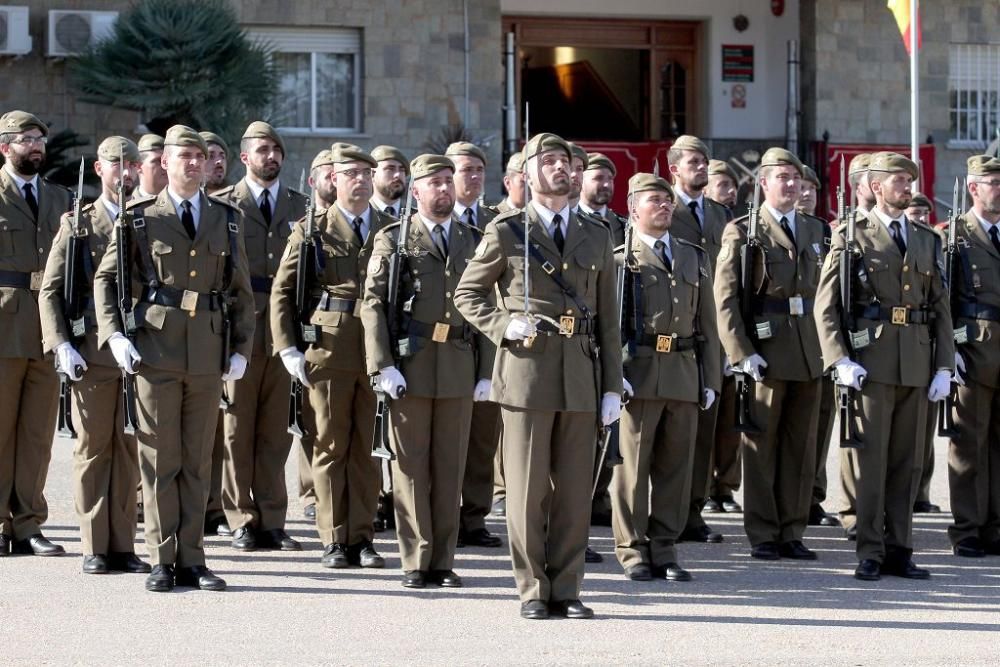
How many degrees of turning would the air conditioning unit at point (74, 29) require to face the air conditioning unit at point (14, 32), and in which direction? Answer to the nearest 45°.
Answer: approximately 90° to its right

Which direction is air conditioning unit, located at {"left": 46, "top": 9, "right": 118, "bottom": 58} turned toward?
toward the camera

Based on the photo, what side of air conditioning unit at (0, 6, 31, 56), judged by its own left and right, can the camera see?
front

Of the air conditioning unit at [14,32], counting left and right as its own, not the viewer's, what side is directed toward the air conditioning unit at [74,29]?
left

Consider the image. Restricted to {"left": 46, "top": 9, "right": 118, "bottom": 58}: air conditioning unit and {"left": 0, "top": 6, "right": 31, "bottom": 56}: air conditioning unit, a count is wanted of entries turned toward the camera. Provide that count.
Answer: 2

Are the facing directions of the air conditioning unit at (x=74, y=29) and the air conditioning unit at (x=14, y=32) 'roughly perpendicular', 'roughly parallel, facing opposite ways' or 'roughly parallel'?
roughly parallel
